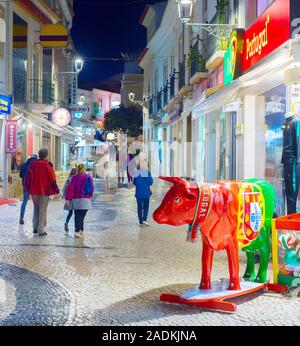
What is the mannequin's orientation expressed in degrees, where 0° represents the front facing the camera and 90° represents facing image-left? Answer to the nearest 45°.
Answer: approximately 45°

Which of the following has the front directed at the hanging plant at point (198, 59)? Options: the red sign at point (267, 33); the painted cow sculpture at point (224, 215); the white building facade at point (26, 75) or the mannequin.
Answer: the white building facade

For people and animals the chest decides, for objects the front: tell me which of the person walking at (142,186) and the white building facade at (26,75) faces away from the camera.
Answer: the person walking

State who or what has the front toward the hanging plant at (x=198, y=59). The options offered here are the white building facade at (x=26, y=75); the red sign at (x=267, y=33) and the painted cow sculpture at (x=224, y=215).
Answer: the white building facade

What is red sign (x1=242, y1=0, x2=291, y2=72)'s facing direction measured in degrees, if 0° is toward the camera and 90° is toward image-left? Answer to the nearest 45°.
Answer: approximately 45°

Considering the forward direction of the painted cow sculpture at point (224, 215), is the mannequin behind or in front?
behind

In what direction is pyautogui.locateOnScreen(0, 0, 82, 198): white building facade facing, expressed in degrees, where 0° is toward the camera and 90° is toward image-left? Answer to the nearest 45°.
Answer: approximately 315°

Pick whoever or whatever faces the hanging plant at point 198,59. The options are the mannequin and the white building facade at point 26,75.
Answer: the white building facade

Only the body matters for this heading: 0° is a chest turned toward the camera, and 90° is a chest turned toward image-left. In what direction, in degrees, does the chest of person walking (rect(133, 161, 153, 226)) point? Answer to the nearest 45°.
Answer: approximately 180°
